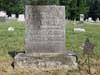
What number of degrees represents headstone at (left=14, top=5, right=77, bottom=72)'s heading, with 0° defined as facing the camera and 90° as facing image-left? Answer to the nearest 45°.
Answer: approximately 0°
